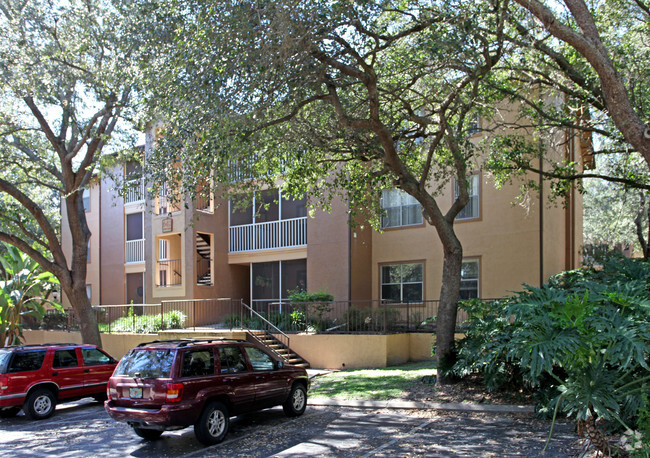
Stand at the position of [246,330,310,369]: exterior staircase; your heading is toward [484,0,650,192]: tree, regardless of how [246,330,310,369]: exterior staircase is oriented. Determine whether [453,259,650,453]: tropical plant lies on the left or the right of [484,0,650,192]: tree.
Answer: right

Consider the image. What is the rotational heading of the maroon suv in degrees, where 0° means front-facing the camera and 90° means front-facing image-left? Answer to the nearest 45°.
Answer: approximately 225°

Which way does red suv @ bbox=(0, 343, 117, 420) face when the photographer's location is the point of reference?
facing away from the viewer and to the right of the viewer

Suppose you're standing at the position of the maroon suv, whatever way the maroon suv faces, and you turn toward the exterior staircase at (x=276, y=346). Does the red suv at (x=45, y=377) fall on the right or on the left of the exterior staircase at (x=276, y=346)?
left

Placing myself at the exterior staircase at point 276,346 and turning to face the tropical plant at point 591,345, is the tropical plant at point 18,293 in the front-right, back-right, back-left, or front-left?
back-right

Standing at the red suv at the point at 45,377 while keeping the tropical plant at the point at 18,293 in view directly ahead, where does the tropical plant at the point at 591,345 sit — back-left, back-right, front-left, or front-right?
back-right
